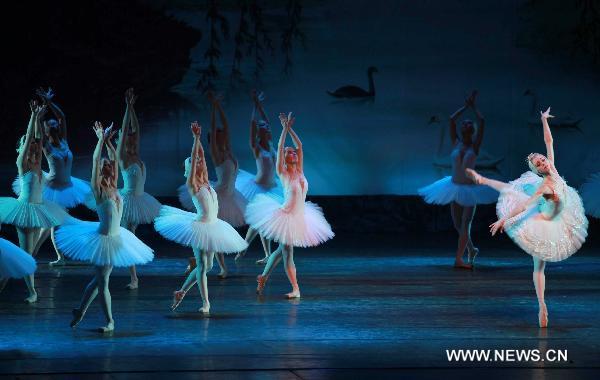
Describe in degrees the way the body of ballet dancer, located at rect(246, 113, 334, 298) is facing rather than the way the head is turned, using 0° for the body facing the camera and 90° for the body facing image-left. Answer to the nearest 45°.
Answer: approximately 315°

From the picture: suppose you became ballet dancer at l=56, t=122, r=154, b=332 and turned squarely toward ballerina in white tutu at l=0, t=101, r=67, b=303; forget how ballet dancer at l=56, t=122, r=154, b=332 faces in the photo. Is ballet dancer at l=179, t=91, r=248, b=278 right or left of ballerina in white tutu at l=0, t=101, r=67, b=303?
right

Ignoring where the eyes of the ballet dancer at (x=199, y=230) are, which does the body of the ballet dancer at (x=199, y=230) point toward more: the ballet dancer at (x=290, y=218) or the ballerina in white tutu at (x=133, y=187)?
the ballet dancer

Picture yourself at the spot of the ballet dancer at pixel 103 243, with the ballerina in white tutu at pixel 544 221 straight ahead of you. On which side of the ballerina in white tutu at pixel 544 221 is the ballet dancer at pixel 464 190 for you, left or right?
left

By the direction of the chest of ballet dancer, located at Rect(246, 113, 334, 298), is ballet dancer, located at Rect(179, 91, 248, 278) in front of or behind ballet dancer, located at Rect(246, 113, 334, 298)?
behind

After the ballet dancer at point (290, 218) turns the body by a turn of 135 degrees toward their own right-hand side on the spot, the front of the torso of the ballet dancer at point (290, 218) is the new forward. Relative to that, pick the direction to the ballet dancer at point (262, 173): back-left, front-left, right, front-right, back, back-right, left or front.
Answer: right

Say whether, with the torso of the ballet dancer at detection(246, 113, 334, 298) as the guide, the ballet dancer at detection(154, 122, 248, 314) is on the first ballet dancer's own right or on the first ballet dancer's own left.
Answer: on the first ballet dancer's own right
